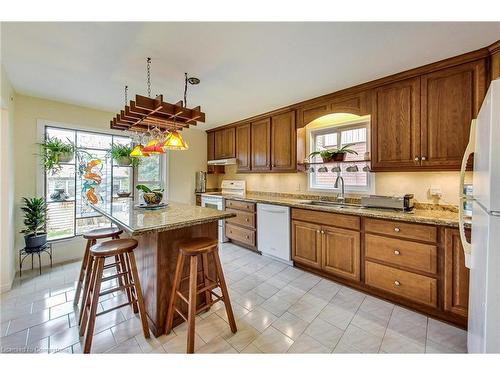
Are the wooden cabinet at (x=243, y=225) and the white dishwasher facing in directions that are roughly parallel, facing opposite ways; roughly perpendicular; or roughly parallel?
roughly parallel

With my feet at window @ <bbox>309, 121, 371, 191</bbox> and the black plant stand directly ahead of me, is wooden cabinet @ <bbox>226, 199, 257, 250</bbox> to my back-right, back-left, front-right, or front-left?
front-right

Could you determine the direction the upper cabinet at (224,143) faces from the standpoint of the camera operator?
facing the viewer and to the left of the viewer

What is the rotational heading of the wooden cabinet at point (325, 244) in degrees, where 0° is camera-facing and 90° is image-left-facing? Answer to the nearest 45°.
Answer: approximately 45°

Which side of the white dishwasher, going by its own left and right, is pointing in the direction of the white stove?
right

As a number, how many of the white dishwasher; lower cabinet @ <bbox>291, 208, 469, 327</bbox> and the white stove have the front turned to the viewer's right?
0

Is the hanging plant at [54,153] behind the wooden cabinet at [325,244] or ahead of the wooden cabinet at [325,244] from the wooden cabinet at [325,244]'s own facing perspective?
ahead

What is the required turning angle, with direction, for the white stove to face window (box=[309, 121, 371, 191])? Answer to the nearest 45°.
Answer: approximately 90° to its left

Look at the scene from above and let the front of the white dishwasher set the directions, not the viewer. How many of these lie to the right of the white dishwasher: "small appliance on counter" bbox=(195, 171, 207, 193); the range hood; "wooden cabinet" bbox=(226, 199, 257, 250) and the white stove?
4

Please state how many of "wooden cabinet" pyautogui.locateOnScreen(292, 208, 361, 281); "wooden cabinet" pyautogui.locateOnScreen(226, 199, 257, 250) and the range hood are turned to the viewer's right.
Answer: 0

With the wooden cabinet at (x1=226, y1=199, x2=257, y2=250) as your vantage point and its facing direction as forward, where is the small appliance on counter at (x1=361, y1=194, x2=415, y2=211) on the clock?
The small appliance on counter is roughly at 9 o'clock from the wooden cabinet.

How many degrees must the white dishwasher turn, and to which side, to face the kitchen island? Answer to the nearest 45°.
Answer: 0° — it already faces it

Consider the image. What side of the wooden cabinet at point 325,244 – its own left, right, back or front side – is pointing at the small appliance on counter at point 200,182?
right

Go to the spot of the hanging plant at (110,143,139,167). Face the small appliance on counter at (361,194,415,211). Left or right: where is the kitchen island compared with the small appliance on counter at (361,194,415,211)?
right

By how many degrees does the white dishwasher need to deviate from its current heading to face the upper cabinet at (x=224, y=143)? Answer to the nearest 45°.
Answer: approximately 90° to its right

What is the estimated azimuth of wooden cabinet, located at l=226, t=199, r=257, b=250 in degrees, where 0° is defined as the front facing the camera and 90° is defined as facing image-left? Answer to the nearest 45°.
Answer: approximately 45°

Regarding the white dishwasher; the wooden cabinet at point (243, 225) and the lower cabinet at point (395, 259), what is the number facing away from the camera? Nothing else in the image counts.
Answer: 0

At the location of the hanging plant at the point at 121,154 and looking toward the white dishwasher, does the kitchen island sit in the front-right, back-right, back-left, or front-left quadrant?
front-right

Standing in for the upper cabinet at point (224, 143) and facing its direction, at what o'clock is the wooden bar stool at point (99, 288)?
The wooden bar stool is roughly at 11 o'clock from the upper cabinet.

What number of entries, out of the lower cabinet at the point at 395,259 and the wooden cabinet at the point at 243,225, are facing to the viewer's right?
0

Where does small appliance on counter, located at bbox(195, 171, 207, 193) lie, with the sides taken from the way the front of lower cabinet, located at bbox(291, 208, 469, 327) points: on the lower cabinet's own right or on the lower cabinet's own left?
on the lower cabinet's own right
